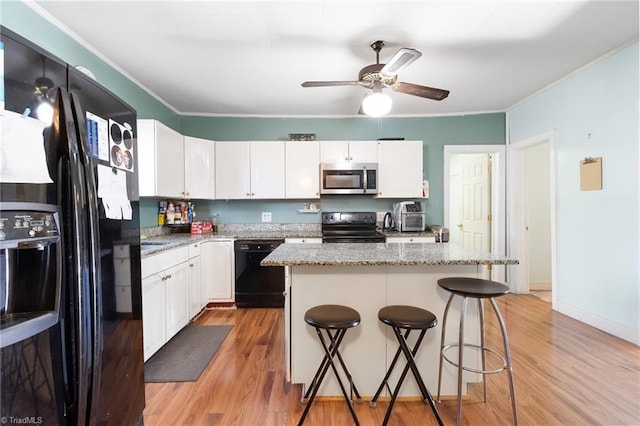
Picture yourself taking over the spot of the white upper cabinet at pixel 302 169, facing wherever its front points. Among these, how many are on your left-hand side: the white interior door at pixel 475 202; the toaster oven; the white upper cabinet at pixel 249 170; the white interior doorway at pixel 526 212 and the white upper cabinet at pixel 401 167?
4

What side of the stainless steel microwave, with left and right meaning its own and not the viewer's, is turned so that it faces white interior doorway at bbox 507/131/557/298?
left

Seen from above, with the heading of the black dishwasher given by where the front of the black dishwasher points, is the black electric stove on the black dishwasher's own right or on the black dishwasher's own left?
on the black dishwasher's own left

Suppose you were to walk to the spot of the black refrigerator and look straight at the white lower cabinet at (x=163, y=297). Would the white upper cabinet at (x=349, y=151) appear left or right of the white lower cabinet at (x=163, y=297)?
right

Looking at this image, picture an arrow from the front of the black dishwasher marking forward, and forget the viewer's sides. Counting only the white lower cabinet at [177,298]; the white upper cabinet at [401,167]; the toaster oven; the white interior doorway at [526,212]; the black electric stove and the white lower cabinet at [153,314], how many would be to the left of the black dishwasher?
4

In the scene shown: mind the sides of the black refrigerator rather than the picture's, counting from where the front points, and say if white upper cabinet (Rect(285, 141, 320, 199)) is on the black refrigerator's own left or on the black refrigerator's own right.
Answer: on the black refrigerator's own left

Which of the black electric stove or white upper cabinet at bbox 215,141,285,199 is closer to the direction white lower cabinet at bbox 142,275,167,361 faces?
the black electric stove

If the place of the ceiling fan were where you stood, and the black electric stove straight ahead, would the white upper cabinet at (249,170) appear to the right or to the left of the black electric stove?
left
